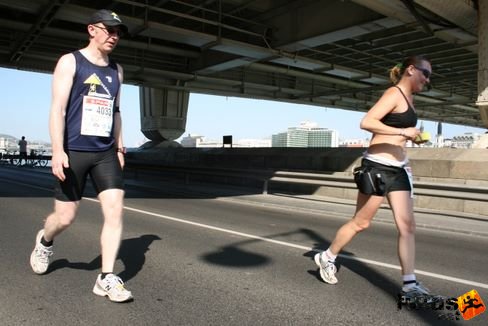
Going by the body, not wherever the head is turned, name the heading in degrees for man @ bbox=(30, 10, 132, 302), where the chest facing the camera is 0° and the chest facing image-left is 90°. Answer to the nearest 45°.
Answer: approximately 315°

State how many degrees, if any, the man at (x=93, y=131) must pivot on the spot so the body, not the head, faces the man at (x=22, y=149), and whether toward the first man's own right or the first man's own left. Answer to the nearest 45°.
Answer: approximately 135° to the first man's own left

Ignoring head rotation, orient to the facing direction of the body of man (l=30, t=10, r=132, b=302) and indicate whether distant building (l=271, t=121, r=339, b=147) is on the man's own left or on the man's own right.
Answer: on the man's own left

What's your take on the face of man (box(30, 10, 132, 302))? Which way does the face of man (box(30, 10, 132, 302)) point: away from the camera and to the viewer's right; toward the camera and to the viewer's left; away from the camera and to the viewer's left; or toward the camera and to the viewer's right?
toward the camera and to the viewer's right
